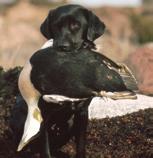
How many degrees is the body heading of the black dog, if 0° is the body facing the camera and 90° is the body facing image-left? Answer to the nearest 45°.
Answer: approximately 0°

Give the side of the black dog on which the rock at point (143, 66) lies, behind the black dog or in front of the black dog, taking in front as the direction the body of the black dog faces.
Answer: behind
